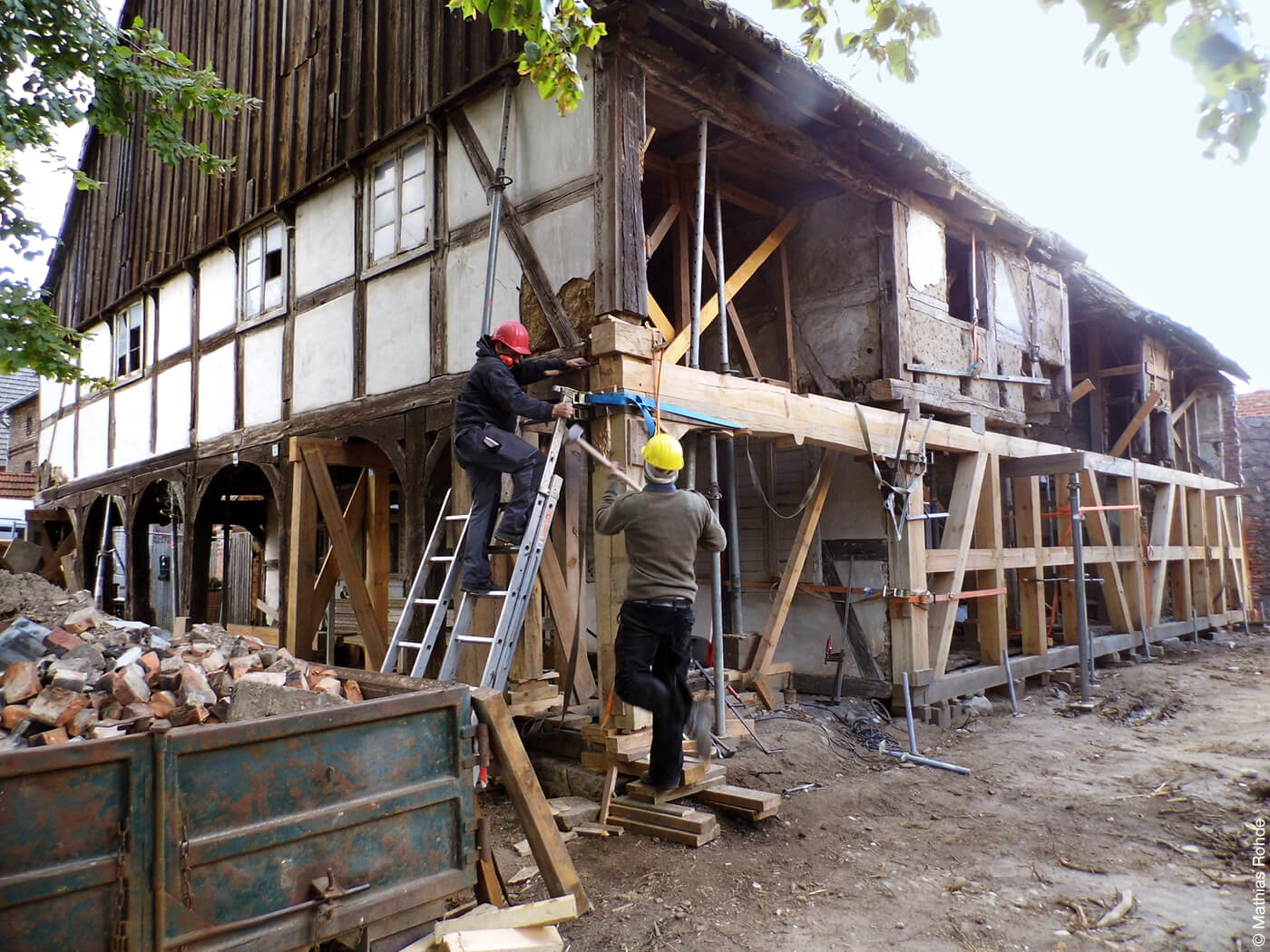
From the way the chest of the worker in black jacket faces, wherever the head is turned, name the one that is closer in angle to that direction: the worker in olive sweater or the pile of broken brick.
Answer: the worker in olive sweater

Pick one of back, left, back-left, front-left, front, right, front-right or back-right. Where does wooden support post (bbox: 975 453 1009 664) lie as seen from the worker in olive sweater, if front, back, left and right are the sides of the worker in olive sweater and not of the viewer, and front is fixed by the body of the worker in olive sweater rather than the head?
front-right

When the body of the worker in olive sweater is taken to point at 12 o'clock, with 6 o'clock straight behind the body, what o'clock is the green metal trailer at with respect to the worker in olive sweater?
The green metal trailer is roughly at 7 o'clock from the worker in olive sweater.

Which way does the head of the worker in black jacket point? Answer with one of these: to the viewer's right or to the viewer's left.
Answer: to the viewer's right

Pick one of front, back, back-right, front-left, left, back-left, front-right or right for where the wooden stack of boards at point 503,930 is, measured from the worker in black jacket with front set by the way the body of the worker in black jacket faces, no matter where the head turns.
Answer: right

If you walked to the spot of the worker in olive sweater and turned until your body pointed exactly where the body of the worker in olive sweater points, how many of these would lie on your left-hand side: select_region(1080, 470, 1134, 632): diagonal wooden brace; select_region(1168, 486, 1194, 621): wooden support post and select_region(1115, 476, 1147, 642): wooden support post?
0

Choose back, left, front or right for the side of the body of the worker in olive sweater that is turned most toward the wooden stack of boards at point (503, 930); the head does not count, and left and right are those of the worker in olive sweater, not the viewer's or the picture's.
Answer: back

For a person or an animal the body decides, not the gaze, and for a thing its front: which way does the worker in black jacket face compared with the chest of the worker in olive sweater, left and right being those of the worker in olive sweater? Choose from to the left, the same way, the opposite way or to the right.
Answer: to the right

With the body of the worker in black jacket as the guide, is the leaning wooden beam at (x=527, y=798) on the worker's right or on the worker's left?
on the worker's right

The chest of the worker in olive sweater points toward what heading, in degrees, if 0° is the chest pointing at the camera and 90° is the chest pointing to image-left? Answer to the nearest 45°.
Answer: approximately 180°

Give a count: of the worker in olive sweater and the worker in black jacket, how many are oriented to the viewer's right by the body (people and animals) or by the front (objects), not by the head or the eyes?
1

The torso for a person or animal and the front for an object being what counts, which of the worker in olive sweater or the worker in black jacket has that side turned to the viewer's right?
the worker in black jacket

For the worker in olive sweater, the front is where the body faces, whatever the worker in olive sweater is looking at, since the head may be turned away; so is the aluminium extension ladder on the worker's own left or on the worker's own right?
on the worker's own left

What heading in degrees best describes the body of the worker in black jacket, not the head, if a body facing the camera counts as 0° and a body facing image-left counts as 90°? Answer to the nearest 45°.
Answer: approximately 270°

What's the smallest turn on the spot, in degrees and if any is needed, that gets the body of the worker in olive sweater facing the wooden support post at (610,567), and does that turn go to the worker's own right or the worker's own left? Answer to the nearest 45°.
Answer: approximately 45° to the worker's own left
